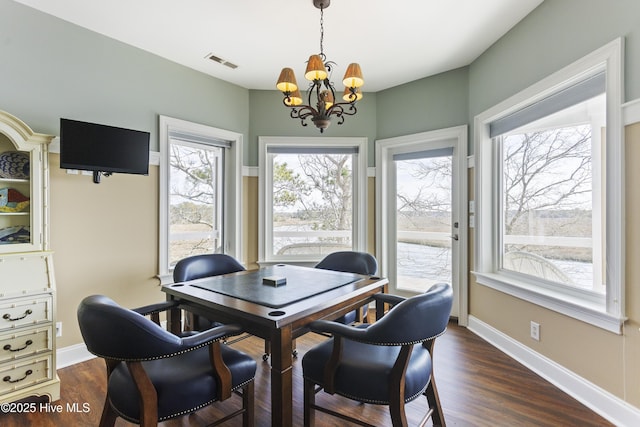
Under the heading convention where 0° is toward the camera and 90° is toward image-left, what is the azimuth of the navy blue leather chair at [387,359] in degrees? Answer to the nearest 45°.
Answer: approximately 135°

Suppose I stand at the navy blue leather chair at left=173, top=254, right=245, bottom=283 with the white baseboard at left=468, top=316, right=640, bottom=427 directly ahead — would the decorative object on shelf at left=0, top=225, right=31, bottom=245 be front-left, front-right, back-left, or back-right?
back-right

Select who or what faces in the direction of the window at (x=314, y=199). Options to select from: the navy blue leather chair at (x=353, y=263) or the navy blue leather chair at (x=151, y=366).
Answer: the navy blue leather chair at (x=151, y=366)

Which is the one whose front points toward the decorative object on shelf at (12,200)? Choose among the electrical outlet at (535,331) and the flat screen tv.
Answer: the electrical outlet

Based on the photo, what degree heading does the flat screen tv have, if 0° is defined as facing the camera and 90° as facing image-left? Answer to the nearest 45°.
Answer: approximately 315°

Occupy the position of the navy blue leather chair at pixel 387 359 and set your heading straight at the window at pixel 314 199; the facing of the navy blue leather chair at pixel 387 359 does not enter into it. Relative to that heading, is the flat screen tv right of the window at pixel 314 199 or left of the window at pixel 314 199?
left

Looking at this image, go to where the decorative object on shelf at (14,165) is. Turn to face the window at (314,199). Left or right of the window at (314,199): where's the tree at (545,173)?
right

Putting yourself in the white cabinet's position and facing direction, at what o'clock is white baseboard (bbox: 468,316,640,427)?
The white baseboard is roughly at 12 o'clock from the white cabinet.

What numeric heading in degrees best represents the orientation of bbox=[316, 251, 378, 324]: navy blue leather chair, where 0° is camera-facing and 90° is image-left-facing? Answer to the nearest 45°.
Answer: approximately 45°

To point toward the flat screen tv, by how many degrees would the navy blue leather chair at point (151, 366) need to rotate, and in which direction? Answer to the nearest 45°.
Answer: approximately 45° to its left
